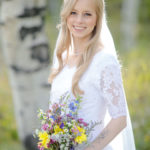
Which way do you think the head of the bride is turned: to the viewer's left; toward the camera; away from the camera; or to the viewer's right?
toward the camera

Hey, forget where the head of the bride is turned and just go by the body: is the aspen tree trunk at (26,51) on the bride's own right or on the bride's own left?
on the bride's own right

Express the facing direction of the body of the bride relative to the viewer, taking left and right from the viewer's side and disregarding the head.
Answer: facing the viewer and to the left of the viewer
